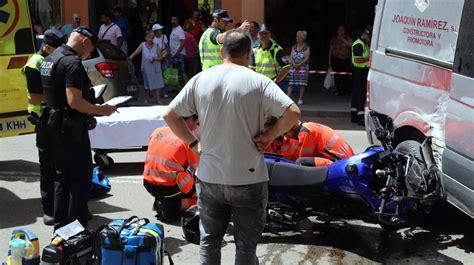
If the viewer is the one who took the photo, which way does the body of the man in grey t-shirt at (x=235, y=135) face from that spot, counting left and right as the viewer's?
facing away from the viewer

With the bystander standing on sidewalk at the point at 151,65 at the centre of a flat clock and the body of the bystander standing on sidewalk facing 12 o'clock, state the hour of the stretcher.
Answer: The stretcher is roughly at 12 o'clock from the bystander standing on sidewalk.

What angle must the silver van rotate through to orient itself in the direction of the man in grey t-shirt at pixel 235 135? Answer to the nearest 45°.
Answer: approximately 90° to its right

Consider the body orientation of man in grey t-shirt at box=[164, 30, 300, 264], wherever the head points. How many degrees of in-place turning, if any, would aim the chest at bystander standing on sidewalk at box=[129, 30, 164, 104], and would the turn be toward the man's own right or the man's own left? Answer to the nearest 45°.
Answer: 0° — they already face them

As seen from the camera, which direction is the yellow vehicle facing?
away from the camera

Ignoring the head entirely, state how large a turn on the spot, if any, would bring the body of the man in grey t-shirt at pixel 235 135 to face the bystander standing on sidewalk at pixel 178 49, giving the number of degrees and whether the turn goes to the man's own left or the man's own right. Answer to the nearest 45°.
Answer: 0° — they already face them

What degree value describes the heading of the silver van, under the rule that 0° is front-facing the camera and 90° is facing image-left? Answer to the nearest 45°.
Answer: approximately 315°
